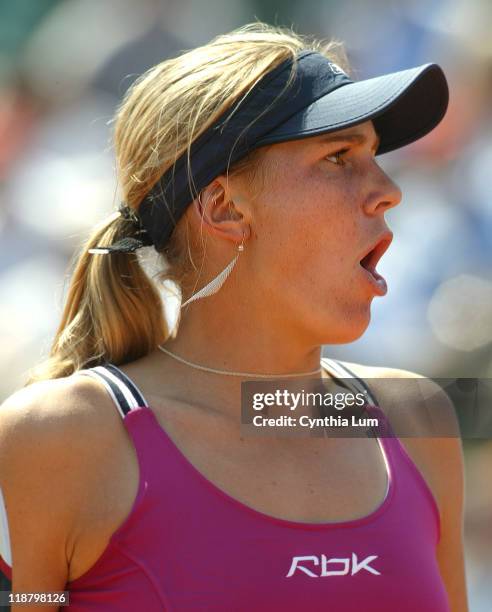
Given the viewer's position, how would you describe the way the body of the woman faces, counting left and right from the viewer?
facing the viewer and to the right of the viewer

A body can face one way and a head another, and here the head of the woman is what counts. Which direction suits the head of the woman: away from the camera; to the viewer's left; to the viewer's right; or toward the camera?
to the viewer's right
